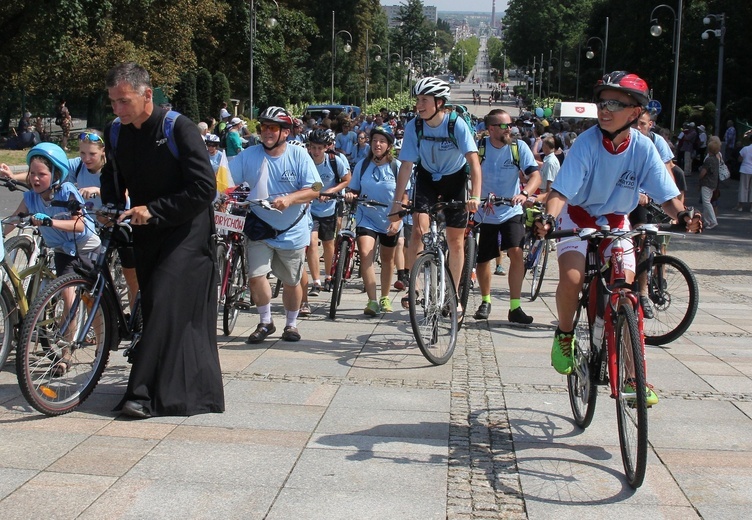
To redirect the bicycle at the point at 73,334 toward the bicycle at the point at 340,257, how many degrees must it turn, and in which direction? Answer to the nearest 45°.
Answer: approximately 180°

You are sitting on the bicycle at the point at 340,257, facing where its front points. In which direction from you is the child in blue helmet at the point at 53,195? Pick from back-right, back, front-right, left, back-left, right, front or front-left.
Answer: front-right

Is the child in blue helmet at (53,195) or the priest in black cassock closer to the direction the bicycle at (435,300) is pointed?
the priest in black cassock

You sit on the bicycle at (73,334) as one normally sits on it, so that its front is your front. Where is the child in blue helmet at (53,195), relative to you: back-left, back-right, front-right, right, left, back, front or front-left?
back-right

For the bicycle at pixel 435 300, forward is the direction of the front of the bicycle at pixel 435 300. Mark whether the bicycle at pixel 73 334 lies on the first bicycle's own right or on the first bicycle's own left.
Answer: on the first bicycle's own right

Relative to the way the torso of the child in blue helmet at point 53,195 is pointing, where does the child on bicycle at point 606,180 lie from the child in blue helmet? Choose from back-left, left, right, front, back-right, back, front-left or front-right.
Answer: left

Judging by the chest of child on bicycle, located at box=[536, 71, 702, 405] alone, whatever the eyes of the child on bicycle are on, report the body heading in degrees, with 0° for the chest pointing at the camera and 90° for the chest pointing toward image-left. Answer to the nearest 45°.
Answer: approximately 0°

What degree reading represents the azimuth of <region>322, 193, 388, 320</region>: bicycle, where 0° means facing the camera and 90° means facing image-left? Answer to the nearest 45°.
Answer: approximately 0°

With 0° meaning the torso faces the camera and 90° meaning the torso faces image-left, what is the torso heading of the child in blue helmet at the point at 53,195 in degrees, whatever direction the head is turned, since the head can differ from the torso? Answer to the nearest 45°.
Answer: approximately 45°
